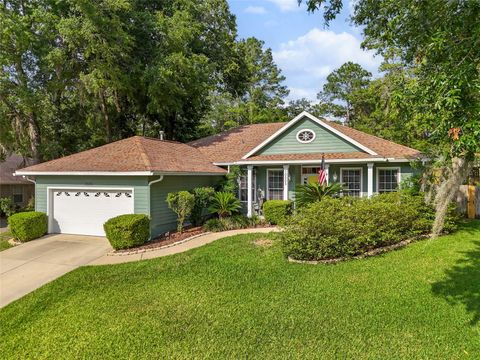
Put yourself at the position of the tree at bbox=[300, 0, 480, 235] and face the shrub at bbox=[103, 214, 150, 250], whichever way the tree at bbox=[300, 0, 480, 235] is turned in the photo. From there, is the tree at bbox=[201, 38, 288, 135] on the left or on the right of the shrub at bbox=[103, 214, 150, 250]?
right

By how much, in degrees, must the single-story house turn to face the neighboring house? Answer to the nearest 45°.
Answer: approximately 135° to its right

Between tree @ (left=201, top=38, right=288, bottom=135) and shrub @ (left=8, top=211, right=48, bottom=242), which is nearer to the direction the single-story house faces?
the shrub

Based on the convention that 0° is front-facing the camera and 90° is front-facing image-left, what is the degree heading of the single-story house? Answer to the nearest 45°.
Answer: approximately 0°

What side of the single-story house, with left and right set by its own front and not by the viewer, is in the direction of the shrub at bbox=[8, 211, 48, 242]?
right

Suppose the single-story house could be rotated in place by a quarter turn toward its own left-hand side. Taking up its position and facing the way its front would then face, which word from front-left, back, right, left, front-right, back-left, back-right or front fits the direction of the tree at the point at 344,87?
front-left

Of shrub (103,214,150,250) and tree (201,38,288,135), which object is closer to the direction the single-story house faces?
the shrub

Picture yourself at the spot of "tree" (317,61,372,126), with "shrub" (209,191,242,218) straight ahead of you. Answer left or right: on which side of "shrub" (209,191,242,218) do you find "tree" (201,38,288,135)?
right

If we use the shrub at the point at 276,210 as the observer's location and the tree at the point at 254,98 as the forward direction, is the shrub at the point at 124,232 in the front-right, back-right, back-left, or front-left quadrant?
back-left

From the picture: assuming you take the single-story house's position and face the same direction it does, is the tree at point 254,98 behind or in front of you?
behind

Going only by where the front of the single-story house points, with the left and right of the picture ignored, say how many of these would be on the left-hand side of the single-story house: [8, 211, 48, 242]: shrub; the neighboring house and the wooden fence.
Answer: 1

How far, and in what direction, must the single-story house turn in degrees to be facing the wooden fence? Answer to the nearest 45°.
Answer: approximately 90° to its left
